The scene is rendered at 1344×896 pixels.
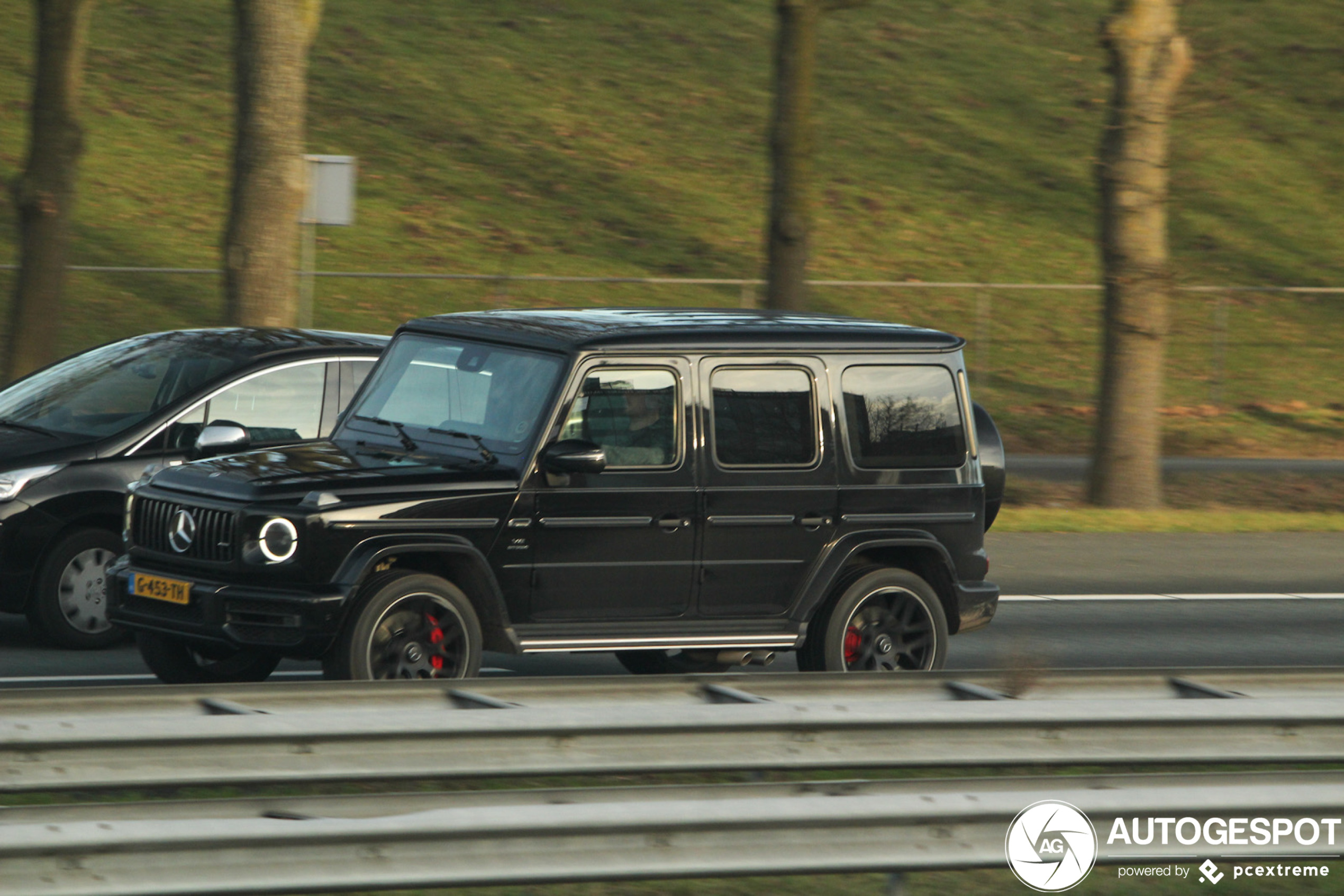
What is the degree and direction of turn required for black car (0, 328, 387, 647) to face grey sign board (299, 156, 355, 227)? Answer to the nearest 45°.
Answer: approximately 135° to its right

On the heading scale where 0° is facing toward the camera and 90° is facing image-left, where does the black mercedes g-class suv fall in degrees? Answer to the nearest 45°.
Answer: approximately 45°

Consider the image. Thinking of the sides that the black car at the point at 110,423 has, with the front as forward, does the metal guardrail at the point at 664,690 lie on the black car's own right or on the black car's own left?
on the black car's own left

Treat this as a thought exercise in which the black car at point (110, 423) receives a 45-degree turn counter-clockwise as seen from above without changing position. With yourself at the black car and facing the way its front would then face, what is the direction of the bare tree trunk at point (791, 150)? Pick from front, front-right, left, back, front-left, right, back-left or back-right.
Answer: back-left

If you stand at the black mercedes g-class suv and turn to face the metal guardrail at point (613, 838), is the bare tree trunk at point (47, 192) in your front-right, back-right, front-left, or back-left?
back-right

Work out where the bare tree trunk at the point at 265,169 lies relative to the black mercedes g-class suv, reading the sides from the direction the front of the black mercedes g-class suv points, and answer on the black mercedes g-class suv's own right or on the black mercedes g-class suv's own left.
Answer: on the black mercedes g-class suv's own right

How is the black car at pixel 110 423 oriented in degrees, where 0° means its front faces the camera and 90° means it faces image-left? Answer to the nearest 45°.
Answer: approximately 45°

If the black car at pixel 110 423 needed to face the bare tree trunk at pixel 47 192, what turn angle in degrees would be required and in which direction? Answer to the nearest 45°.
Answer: approximately 135° to its right

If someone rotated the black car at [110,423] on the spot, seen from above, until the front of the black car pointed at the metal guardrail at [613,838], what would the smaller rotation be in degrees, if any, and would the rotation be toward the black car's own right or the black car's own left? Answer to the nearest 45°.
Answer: approximately 45° to the black car's own left
